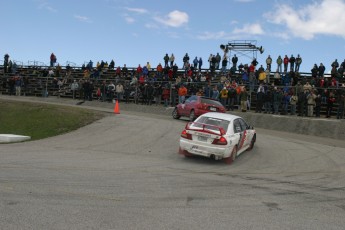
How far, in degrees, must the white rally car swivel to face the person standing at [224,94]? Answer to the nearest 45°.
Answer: approximately 45° to its left

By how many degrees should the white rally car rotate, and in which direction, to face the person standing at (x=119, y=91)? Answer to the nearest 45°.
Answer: approximately 90° to its left

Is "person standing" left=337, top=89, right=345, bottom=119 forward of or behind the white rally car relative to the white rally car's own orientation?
forward

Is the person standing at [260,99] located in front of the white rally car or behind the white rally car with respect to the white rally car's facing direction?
in front

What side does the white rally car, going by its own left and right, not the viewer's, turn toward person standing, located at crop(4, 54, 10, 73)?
left

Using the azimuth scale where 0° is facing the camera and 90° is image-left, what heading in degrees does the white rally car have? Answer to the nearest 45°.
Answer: approximately 225°

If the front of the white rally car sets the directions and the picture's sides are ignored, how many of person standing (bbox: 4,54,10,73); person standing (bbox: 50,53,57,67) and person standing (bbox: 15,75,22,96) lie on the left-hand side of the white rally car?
3

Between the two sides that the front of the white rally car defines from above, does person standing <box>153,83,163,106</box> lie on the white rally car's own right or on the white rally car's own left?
on the white rally car's own left
